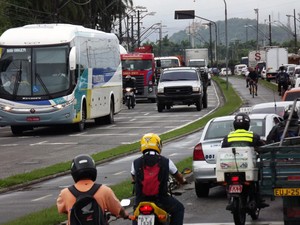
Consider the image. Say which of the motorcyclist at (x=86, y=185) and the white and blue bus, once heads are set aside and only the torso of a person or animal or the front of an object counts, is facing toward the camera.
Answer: the white and blue bus

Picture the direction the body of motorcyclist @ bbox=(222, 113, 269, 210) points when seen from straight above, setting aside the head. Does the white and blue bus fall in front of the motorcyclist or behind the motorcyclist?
in front

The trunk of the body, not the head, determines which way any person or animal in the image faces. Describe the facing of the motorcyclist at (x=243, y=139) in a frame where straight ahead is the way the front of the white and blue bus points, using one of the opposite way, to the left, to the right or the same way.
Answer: the opposite way

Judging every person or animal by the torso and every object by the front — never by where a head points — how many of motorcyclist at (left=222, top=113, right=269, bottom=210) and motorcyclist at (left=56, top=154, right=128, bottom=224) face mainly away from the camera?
2

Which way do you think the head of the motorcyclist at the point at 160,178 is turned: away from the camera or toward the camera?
away from the camera

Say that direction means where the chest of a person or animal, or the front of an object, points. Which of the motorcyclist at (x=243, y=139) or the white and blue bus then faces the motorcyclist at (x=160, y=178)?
the white and blue bus

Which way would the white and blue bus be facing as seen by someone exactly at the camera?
facing the viewer

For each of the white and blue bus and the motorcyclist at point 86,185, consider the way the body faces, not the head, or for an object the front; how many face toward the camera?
1

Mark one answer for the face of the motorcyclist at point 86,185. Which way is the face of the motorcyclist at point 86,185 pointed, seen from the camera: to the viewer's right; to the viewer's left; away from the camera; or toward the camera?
away from the camera

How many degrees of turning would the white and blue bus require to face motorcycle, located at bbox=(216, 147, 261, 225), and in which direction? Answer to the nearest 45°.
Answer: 0° — it already faces it

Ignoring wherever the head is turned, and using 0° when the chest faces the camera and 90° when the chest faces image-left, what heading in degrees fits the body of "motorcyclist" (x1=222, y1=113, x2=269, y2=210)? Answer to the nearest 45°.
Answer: approximately 180°

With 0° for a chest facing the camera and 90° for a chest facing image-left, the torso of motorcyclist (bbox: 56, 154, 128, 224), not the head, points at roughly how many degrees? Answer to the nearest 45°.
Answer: approximately 180°

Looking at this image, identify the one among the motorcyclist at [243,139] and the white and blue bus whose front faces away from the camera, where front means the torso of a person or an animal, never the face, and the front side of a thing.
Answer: the motorcyclist
